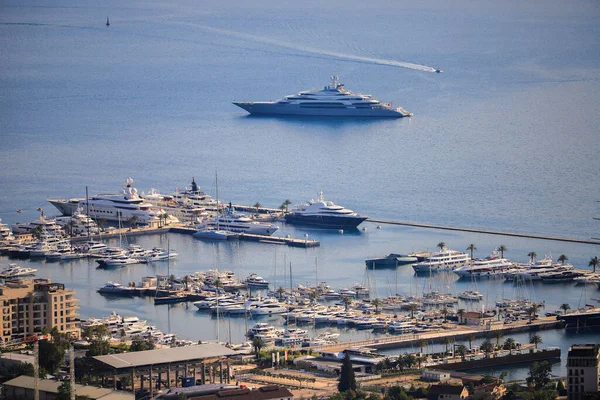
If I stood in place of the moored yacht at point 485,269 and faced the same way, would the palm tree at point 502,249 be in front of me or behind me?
behind

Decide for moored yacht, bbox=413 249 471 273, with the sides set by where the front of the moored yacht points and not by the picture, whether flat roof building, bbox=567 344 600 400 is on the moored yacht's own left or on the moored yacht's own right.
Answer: on the moored yacht's own left

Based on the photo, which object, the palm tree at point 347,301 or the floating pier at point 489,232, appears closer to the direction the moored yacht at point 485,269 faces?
the palm tree

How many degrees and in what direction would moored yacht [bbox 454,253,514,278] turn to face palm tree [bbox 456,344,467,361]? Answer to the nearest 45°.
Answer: approximately 45° to its left

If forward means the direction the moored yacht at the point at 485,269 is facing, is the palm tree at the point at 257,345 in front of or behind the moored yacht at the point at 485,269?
in front

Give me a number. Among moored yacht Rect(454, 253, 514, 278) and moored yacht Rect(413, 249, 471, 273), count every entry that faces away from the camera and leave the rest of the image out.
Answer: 0

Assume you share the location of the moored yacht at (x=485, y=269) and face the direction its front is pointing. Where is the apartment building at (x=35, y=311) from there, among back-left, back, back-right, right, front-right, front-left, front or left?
front

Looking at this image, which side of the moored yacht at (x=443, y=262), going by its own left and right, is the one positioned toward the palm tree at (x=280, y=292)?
front

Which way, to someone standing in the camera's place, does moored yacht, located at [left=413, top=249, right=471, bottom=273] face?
facing the viewer and to the left of the viewer

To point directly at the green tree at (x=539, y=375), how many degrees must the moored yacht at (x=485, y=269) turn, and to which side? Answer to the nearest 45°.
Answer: approximately 45° to its left

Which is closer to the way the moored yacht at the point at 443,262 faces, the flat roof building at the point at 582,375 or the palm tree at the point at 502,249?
the flat roof building

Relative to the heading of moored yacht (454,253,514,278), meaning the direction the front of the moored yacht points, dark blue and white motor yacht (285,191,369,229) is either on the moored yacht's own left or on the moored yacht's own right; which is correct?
on the moored yacht's own right

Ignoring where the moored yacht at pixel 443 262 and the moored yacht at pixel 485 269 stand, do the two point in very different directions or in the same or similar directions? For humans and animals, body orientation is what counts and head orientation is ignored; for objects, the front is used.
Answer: same or similar directions

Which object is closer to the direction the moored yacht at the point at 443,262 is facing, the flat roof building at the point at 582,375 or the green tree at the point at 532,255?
the flat roof building
